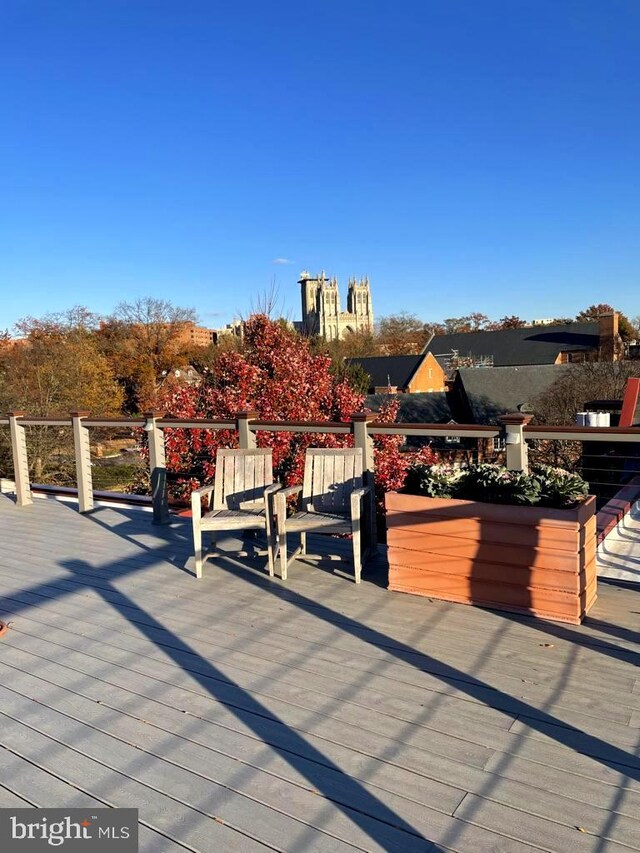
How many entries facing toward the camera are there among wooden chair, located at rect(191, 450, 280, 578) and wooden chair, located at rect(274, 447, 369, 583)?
2

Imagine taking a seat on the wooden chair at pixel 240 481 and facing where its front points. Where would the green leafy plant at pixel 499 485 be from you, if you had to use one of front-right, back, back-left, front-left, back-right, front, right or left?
front-left

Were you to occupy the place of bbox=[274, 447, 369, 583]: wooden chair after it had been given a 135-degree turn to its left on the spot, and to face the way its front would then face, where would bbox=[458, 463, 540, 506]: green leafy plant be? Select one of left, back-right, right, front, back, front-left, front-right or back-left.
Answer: right

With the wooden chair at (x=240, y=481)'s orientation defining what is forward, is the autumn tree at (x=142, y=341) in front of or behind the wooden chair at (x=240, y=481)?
behind

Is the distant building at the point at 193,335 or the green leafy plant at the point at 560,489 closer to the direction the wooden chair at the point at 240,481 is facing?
the green leafy plant

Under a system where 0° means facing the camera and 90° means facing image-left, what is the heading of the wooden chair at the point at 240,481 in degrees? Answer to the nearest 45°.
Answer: approximately 0°

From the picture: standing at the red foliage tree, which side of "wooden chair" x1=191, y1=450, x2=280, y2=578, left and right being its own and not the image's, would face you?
back

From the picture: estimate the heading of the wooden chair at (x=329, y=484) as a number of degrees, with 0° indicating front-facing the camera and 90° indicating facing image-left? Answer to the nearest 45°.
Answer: approximately 0°
